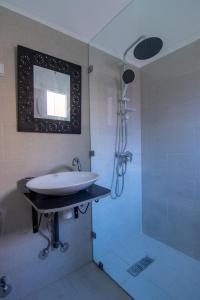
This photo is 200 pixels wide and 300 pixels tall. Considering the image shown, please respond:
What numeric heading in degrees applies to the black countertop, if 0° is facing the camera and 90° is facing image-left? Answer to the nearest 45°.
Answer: approximately 315°

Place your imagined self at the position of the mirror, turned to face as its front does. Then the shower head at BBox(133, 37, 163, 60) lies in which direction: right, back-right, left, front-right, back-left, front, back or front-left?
front-left

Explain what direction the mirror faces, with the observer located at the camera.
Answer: facing the viewer and to the right of the viewer

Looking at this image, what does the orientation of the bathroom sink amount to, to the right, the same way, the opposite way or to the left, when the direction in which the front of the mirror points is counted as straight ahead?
the same way

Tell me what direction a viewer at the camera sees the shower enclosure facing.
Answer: facing the viewer and to the left of the viewer

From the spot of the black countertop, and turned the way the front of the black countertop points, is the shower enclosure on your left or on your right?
on your left

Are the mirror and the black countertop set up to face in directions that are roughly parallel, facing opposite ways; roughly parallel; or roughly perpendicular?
roughly parallel

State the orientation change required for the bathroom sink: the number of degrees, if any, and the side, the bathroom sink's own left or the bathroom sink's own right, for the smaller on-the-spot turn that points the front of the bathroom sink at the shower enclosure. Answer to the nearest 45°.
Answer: approximately 45° to the bathroom sink's own left

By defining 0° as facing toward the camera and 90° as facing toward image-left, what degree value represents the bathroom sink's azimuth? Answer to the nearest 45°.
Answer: approximately 315°
